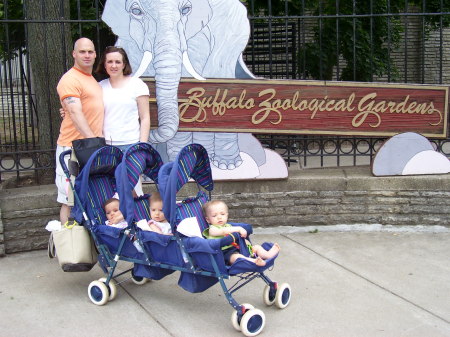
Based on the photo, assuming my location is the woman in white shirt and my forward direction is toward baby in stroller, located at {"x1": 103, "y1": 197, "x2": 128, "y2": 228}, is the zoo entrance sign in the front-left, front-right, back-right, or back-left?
back-left

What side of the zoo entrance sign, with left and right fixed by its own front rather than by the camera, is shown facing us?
front

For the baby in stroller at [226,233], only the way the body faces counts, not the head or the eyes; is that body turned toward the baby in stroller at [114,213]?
no

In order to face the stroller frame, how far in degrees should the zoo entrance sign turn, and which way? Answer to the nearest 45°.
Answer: approximately 45° to its right

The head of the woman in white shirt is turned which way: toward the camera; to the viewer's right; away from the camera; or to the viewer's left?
toward the camera

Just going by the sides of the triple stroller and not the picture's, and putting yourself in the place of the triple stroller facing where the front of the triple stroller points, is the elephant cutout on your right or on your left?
on your left

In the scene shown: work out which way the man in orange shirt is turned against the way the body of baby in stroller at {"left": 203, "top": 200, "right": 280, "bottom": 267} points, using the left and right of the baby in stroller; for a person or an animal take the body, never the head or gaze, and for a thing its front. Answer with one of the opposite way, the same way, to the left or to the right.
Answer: the same way

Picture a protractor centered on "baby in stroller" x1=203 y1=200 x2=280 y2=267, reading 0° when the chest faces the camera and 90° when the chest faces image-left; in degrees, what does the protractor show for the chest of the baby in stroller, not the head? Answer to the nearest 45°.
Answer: approximately 315°

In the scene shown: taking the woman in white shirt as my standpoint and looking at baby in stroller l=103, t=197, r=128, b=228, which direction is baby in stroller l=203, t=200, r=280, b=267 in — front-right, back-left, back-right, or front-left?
front-left

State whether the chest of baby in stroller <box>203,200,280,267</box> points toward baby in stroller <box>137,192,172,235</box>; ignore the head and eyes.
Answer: no

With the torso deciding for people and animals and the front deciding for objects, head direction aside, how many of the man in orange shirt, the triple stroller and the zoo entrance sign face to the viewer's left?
0

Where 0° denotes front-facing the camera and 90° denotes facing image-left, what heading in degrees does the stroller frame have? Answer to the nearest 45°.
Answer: approximately 315°

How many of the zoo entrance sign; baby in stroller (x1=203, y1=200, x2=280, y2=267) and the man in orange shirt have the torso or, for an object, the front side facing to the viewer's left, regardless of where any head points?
0

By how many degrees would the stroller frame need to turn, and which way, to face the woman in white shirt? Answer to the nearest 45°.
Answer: approximately 135° to its left

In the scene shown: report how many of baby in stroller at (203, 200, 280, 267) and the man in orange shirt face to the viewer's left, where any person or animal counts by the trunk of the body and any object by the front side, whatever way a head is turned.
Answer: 0

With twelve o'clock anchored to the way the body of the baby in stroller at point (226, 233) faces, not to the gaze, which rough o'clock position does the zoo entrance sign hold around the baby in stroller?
The zoo entrance sign is roughly at 8 o'clock from the baby in stroller.

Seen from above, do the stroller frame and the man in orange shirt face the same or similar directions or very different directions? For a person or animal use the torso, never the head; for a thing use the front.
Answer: same or similar directions

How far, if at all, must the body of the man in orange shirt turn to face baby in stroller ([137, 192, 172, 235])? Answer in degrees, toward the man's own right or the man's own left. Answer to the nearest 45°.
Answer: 0° — they already face them

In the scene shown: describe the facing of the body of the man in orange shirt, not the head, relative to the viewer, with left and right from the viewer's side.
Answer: facing the viewer and to the right of the viewer

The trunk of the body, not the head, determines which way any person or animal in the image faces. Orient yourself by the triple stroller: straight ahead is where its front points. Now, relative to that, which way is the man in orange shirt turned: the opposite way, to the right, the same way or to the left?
the same way

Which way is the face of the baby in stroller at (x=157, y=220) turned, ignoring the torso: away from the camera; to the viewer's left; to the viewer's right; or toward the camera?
toward the camera

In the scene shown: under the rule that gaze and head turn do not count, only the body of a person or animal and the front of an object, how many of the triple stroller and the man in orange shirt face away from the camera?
0

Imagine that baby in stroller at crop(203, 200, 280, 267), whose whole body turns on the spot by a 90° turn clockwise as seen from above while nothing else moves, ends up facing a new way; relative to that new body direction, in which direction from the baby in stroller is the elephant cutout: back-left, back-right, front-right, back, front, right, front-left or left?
back-right

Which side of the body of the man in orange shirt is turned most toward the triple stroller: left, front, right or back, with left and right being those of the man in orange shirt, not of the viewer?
front
